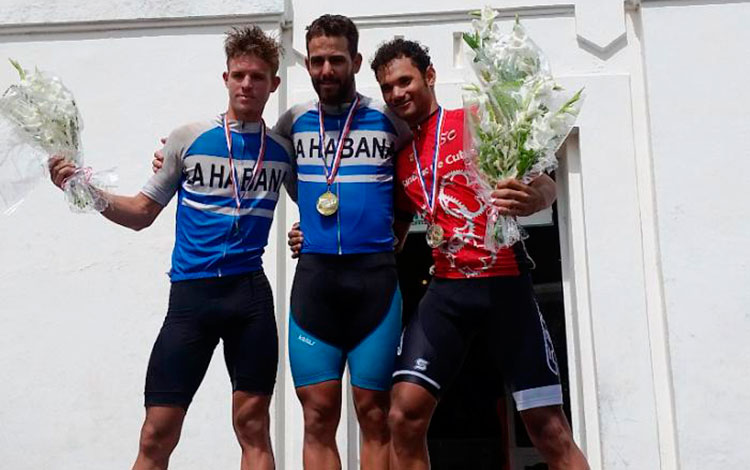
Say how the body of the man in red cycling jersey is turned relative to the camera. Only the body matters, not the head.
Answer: toward the camera

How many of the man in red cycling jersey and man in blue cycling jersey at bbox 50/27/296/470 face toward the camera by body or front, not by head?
2

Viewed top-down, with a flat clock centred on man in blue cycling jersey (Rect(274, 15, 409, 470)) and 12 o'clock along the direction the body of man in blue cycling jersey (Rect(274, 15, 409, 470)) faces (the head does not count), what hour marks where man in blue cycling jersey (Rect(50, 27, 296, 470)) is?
man in blue cycling jersey (Rect(50, 27, 296, 470)) is roughly at 3 o'clock from man in blue cycling jersey (Rect(274, 15, 409, 470)).

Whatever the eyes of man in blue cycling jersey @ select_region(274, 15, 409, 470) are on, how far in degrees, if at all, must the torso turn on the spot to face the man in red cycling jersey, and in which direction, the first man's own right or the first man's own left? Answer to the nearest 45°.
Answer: approximately 90° to the first man's own left

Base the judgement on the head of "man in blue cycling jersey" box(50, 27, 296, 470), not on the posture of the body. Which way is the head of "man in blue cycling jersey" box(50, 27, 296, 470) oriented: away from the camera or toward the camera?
toward the camera

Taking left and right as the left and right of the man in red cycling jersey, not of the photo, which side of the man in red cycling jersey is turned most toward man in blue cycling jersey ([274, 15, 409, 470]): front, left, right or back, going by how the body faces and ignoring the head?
right

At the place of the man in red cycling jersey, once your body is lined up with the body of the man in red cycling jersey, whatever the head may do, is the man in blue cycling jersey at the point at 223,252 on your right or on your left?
on your right

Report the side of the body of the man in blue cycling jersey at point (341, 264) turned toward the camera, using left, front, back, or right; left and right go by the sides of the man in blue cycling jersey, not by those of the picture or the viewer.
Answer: front

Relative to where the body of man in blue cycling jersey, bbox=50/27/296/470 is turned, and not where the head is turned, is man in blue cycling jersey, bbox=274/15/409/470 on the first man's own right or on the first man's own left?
on the first man's own left

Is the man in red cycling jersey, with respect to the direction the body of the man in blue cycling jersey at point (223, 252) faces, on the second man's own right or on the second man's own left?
on the second man's own left

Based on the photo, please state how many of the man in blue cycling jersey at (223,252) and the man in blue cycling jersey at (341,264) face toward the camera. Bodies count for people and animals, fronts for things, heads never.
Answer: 2

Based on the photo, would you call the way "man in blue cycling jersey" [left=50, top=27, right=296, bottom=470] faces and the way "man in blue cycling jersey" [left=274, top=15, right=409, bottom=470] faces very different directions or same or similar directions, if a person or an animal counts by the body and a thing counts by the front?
same or similar directions
